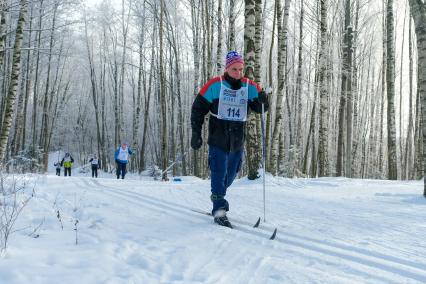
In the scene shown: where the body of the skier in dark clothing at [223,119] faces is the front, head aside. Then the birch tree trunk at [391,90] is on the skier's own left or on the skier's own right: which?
on the skier's own left

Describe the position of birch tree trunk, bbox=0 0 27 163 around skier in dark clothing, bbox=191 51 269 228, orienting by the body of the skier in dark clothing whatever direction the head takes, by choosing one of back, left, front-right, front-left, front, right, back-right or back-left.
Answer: back

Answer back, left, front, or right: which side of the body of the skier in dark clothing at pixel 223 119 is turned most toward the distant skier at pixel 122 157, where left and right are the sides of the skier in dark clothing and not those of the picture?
back

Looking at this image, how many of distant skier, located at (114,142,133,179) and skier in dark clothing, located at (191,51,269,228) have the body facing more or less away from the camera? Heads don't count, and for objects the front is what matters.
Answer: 0

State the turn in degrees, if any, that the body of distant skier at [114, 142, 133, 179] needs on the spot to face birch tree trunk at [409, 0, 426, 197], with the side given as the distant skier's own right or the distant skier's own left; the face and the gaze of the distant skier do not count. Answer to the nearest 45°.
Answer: approximately 45° to the distant skier's own left

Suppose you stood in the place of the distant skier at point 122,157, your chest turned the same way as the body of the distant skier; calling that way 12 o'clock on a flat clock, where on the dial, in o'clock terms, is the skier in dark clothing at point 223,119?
The skier in dark clothing is roughly at 12 o'clock from the distant skier.

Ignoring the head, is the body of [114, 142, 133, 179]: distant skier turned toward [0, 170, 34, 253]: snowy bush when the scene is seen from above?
yes

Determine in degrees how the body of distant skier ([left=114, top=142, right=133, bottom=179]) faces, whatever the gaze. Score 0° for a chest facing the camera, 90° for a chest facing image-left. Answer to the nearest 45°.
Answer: approximately 0°

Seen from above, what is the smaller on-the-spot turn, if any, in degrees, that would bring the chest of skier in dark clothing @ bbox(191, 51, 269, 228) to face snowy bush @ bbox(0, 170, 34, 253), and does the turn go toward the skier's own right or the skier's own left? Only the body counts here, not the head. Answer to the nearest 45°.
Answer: approximately 135° to the skier's own right

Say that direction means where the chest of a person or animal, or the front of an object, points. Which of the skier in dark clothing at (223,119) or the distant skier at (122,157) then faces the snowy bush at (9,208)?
the distant skier

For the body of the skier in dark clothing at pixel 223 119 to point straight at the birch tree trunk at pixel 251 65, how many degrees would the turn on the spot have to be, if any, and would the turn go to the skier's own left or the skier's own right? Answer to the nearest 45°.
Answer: approximately 135° to the skier's own left
